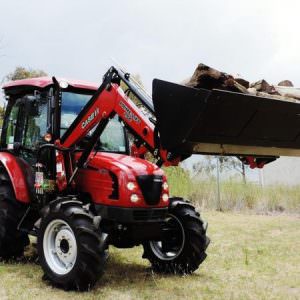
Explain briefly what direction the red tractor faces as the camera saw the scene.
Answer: facing the viewer and to the right of the viewer
